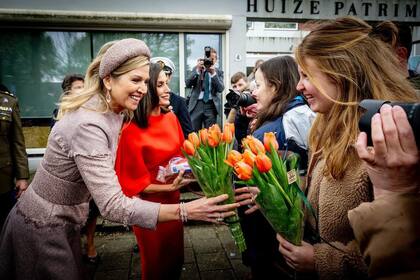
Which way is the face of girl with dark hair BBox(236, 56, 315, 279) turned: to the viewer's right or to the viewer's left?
to the viewer's left

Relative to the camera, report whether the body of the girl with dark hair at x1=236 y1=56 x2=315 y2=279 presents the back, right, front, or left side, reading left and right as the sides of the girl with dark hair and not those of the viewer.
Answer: left

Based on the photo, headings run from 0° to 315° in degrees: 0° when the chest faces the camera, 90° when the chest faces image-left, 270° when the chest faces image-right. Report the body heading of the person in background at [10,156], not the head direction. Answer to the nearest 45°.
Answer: approximately 45°

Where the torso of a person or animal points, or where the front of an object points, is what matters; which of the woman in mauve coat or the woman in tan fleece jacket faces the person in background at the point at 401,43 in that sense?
the woman in mauve coat

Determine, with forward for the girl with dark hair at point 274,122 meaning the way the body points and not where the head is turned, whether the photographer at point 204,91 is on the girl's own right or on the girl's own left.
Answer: on the girl's own right

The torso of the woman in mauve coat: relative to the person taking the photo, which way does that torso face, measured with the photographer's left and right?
facing to the right of the viewer

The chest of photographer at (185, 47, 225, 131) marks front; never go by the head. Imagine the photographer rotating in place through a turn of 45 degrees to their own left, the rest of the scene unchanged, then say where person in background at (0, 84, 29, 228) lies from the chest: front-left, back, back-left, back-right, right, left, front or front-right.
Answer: right

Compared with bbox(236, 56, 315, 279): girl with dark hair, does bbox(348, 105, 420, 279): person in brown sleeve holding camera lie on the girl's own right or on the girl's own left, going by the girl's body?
on the girl's own left

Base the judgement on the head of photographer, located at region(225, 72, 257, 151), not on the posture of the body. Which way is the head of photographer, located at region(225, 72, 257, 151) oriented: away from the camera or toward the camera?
toward the camera

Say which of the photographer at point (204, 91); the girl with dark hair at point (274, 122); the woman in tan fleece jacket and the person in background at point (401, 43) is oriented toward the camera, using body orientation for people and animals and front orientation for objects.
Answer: the photographer

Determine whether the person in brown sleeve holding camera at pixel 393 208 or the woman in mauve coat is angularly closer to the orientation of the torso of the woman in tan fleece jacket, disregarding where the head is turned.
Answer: the woman in mauve coat

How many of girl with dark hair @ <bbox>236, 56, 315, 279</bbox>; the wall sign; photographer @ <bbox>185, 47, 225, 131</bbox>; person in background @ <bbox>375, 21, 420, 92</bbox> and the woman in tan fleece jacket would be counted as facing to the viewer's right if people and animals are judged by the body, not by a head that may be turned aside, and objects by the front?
0

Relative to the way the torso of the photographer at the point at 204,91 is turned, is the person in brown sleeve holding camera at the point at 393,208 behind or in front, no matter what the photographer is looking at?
in front

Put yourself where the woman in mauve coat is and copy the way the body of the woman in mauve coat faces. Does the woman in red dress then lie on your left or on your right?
on your left

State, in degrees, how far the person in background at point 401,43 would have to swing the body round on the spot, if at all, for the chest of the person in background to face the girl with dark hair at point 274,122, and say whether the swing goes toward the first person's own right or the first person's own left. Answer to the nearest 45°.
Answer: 0° — they already face them
